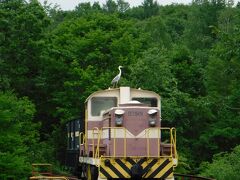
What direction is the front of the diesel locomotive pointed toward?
toward the camera

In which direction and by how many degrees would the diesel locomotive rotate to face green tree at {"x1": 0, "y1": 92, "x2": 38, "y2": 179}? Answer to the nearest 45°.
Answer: approximately 135° to its right
